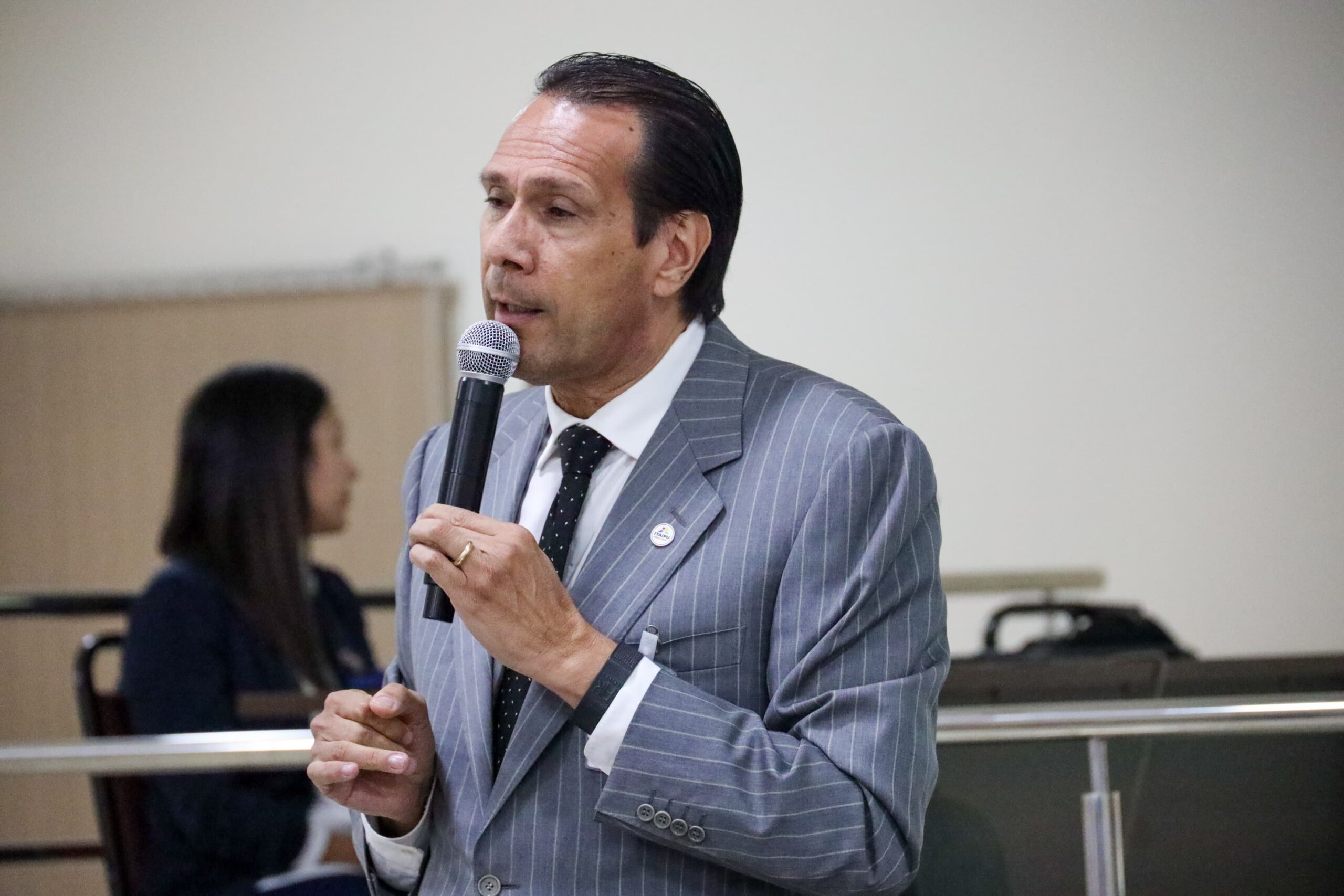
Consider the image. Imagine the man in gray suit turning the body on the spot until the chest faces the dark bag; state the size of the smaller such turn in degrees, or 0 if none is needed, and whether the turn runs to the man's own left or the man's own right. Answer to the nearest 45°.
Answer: approximately 180°

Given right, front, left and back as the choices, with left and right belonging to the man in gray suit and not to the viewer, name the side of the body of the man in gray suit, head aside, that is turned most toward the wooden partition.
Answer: right

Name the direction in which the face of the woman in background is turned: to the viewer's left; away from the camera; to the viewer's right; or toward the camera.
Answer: to the viewer's right

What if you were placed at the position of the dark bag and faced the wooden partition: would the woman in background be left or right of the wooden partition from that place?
left

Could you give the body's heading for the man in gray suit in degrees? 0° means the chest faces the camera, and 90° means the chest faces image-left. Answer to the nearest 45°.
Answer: approximately 45°

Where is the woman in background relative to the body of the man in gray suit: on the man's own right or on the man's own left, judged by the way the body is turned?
on the man's own right
